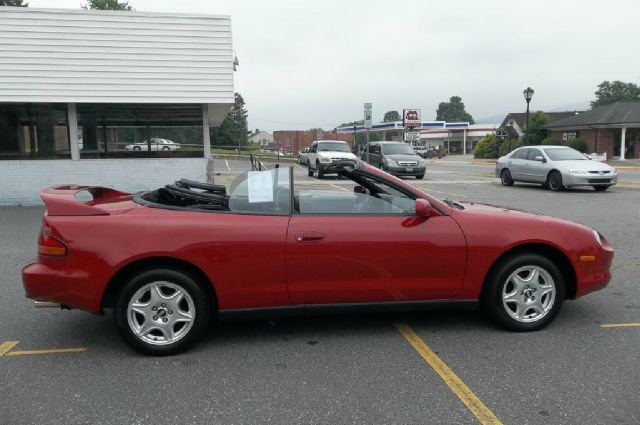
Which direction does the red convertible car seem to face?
to the viewer's right

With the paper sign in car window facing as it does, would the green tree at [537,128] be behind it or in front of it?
behind

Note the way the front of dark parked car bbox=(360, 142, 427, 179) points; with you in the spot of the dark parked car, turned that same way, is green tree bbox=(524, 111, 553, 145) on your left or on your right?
on your left

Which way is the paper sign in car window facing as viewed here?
toward the camera

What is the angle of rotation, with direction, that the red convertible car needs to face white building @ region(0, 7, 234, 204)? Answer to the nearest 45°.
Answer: approximately 135° to its left

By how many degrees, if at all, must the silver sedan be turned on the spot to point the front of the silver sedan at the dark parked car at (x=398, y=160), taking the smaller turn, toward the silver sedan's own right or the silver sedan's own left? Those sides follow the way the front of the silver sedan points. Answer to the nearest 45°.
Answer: approximately 180°

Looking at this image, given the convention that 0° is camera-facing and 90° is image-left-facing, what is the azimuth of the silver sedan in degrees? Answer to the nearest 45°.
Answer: approximately 315°

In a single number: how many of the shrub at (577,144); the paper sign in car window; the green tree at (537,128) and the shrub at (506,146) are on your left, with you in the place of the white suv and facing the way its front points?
3

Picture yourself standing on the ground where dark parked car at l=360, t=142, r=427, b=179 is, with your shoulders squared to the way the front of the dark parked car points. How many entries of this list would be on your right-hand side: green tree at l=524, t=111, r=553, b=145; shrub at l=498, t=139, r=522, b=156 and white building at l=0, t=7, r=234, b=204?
1

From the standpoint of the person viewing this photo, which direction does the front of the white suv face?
facing the viewer and to the right of the viewer

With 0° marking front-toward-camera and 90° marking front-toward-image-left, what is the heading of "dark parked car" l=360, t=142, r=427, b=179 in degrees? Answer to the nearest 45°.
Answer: approximately 315°

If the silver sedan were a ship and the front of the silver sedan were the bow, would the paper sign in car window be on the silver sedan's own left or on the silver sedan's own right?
on the silver sedan's own right

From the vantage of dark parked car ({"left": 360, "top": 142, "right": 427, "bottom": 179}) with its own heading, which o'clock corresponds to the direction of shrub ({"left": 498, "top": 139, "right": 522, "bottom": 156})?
The shrub is roughly at 8 o'clock from the dark parked car.
